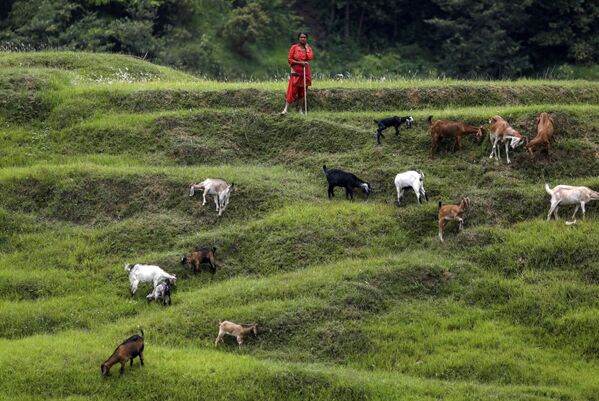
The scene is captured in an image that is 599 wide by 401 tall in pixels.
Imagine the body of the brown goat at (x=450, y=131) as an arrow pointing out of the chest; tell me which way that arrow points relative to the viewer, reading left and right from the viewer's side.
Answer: facing to the right of the viewer

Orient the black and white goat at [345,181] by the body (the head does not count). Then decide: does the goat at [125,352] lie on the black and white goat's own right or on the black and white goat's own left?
on the black and white goat's own right

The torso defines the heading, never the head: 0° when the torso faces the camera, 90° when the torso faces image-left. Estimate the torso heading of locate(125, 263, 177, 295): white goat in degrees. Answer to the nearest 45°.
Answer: approximately 270°

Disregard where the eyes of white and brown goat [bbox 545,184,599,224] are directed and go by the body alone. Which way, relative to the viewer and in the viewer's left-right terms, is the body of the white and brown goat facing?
facing to the right of the viewer

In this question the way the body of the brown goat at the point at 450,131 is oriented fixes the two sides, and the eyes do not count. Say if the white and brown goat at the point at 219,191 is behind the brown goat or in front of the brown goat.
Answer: behind

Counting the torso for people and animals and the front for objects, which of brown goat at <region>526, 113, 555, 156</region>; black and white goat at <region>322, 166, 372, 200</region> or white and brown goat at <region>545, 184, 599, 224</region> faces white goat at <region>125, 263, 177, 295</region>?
the brown goat

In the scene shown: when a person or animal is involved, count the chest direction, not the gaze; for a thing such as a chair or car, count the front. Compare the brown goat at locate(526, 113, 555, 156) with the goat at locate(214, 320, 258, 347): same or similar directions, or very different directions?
very different directions

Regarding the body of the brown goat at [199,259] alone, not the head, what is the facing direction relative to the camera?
to the viewer's left

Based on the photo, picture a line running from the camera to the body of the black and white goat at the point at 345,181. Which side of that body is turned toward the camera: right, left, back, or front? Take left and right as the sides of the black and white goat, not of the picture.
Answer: right

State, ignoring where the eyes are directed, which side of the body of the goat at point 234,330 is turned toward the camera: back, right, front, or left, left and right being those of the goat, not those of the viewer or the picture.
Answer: right

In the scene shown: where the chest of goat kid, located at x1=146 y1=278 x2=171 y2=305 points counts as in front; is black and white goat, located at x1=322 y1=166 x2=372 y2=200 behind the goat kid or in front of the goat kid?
behind

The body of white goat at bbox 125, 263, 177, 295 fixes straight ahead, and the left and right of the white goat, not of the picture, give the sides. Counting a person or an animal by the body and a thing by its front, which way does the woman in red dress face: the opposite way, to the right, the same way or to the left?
to the right
